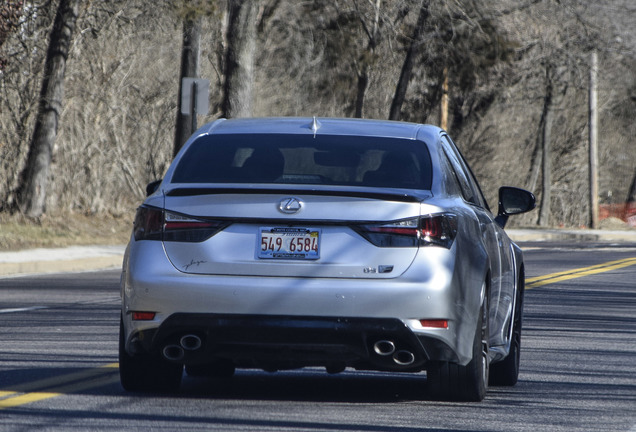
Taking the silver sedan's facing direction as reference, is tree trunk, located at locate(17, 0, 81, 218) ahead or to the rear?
ahead

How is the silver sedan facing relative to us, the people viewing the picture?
facing away from the viewer

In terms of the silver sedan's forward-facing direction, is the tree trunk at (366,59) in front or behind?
in front

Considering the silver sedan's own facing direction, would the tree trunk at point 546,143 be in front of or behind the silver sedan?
in front
